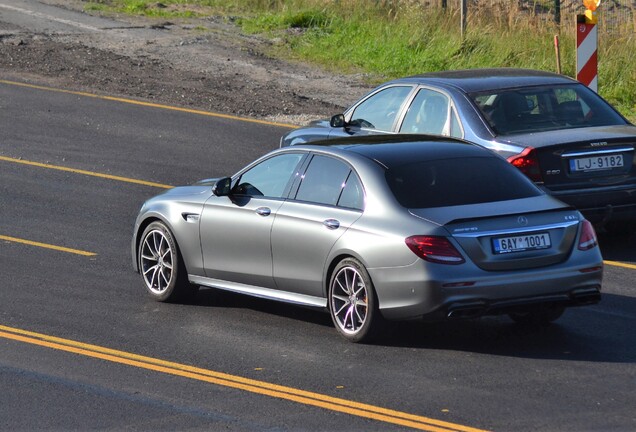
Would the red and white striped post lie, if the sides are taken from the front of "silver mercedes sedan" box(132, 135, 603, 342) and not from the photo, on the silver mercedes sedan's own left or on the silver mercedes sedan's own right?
on the silver mercedes sedan's own right

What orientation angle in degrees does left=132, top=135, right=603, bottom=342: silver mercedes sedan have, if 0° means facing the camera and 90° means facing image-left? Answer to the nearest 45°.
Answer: approximately 135°
